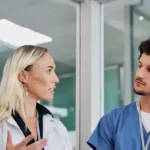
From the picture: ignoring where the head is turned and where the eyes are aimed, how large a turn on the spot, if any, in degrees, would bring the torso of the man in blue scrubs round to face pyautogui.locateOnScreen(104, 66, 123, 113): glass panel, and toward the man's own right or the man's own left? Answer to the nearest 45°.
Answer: approximately 180°

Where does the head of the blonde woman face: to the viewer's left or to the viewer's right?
to the viewer's right

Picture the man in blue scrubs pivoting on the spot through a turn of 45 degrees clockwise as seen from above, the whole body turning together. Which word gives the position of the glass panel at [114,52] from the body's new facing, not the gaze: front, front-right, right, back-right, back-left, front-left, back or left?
back-right

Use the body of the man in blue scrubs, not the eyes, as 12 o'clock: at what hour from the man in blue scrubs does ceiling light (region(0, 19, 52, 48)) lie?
The ceiling light is roughly at 4 o'clock from the man in blue scrubs.

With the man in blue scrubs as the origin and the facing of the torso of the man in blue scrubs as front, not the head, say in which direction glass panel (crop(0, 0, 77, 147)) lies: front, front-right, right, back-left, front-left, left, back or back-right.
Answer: back-right

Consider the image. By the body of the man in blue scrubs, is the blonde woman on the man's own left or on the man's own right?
on the man's own right

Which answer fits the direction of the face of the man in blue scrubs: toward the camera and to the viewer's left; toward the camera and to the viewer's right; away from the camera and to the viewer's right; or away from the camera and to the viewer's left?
toward the camera and to the viewer's left

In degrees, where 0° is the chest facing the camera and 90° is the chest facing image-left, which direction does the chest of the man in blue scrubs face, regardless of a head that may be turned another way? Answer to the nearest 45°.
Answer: approximately 0°
